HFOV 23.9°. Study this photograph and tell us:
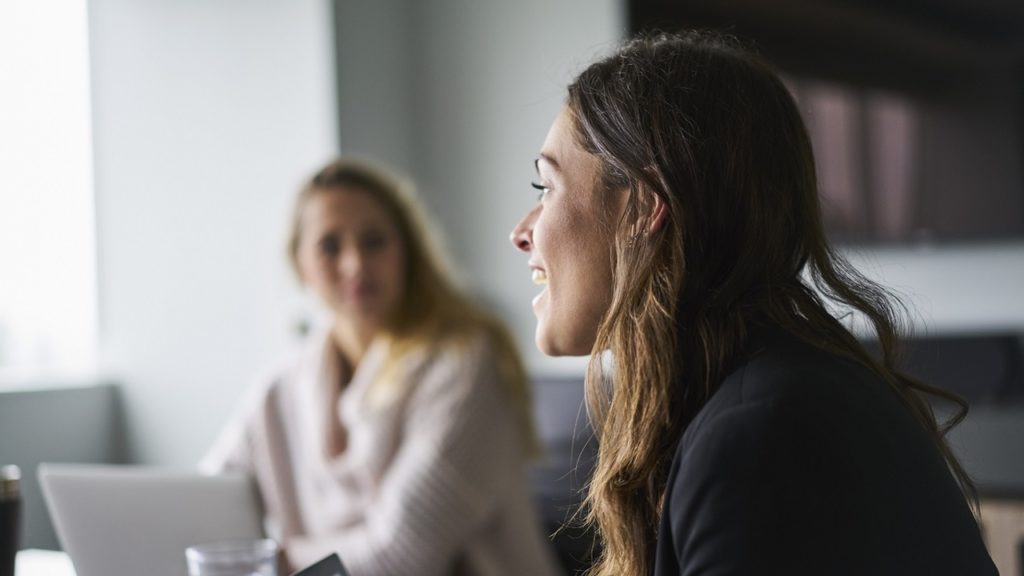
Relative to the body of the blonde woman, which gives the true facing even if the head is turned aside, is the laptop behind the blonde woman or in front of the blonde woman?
in front

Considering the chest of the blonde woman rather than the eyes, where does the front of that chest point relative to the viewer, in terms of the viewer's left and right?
facing the viewer and to the left of the viewer

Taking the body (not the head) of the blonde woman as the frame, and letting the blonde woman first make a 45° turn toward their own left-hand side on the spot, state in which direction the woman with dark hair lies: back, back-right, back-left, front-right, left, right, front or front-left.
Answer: front

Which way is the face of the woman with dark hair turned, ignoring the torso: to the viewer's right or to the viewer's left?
to the viewer's left

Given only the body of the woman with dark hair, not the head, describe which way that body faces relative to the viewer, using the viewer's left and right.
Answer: facing to the left of the viewer

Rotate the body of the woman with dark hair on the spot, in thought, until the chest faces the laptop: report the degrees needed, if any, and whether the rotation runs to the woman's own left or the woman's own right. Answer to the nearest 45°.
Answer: approximately 45° to the woman's own right
